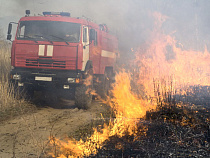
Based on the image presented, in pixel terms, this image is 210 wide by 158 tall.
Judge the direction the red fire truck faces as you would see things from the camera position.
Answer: facing the viewer and to the left of the viewer
